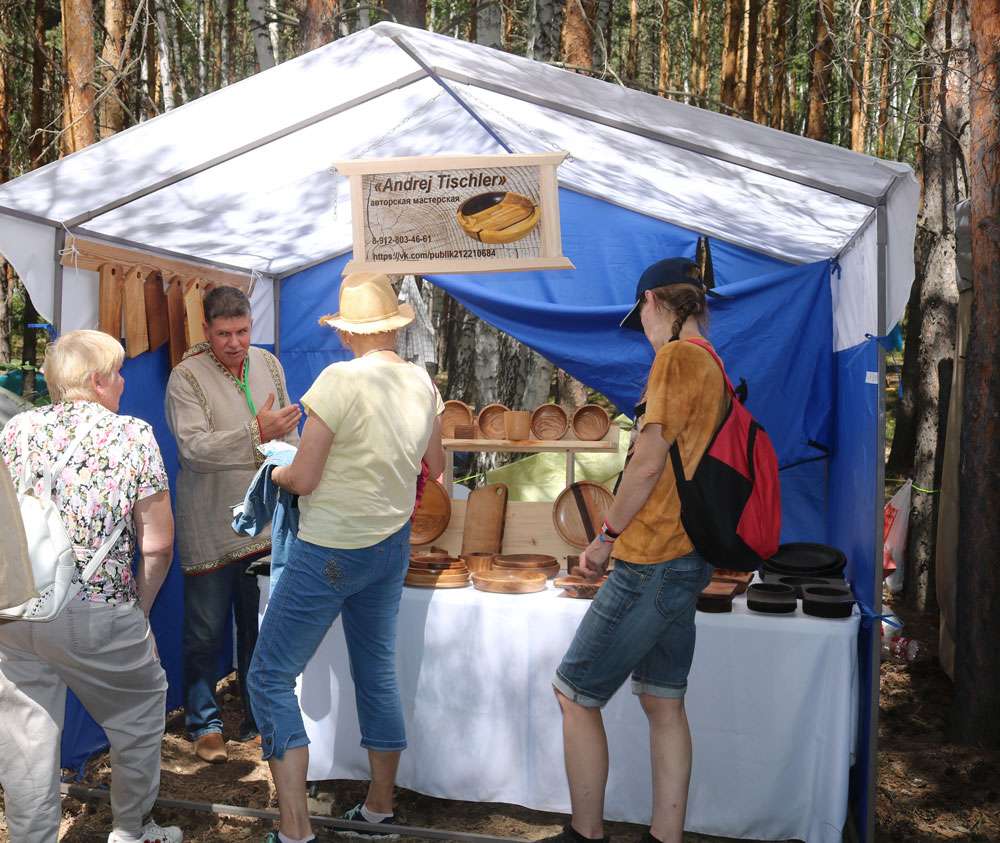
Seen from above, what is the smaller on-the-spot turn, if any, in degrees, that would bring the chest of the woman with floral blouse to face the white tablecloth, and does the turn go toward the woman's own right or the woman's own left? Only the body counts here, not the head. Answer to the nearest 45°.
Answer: approximately 45° to the woman's own right

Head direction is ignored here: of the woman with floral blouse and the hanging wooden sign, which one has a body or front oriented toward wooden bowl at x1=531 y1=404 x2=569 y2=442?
the woman with floral blouse

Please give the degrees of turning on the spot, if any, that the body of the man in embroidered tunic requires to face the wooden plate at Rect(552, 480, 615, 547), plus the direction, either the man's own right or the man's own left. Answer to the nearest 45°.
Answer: approximately 45° to the man's own left

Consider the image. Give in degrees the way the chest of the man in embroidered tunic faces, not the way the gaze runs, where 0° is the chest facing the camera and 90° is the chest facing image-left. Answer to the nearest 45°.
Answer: approximately 315°

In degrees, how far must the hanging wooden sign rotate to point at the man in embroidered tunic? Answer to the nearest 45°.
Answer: approximately 135° to its right

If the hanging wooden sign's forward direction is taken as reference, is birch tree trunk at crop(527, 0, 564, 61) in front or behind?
behind

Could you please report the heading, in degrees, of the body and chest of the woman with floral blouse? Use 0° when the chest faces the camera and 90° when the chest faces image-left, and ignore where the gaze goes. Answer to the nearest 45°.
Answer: approximately 225°

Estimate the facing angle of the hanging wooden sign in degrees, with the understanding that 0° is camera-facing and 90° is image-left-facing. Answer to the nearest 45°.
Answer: approximately 0°

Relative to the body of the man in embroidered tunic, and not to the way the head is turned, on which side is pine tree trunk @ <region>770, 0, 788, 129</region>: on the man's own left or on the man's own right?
on the man's own left

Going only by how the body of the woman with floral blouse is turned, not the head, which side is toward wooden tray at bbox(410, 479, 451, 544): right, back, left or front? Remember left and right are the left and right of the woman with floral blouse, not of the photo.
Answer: front

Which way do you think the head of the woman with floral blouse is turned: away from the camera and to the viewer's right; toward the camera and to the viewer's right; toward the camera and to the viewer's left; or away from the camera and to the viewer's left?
away from the camera and to the viewer's right
